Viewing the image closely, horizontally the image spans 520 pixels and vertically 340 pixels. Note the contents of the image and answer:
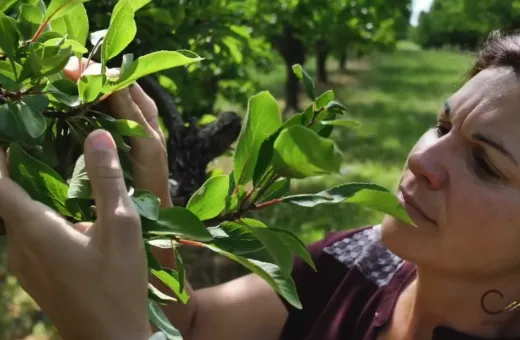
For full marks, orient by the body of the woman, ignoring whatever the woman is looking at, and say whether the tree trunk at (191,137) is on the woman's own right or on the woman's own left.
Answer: on the woman's own right

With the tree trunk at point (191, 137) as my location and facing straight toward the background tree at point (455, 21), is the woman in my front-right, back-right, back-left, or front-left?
back-right

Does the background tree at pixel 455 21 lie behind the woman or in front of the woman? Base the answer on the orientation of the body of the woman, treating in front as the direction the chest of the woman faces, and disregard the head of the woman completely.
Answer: behind

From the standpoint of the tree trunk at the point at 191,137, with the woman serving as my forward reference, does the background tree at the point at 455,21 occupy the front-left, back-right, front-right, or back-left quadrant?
back-left

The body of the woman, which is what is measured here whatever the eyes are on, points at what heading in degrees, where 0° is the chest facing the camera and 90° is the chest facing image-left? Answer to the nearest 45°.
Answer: approximately 45°
